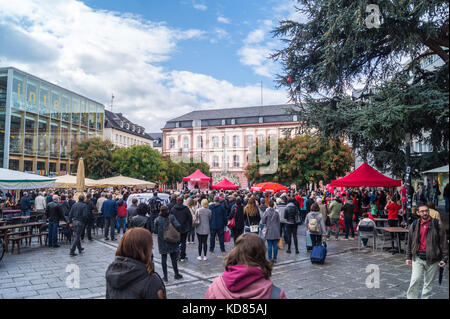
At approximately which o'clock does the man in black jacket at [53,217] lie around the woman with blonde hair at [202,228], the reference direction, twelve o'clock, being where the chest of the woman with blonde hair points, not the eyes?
The man in black jacket is roughly at 10 o'clock from the woman with blonde hair.

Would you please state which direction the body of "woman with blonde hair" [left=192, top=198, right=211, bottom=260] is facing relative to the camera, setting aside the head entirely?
away from the camera

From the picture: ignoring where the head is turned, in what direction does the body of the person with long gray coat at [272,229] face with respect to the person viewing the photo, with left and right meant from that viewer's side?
facing away from the viewer

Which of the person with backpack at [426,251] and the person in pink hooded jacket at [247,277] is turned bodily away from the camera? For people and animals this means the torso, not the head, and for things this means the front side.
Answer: the person in pink hooded jacket

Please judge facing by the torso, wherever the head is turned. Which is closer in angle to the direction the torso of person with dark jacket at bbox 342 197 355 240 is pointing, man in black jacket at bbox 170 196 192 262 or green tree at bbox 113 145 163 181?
the green tree

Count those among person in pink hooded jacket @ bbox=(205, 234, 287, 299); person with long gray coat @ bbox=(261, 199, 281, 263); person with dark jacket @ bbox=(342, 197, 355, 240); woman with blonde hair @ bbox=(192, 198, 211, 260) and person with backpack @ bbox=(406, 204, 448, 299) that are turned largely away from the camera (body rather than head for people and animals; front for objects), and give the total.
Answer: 4

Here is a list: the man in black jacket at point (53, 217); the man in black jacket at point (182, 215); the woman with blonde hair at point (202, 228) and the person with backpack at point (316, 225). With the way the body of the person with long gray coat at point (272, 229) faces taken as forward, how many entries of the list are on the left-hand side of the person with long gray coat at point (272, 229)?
3

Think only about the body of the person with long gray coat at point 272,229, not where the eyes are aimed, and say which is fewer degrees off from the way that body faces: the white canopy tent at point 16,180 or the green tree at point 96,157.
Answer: the green tree

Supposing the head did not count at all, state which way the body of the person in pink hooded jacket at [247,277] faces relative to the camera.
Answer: away from the camera

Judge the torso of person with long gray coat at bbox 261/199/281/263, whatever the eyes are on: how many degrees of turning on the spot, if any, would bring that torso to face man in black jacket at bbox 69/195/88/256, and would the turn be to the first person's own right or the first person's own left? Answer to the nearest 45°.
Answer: approximately 90° to the first person's own left

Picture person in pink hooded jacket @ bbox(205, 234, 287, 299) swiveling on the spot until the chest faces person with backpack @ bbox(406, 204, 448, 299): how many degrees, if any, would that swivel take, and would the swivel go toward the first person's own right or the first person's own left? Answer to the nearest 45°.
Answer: approximately 45° to the first person's own right

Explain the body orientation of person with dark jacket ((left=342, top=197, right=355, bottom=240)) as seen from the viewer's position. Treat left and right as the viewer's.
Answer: facing away from the viewer

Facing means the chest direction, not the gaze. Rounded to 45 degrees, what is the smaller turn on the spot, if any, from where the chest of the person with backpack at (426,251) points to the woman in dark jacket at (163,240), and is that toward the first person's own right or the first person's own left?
approximately 90° to the first person's own right

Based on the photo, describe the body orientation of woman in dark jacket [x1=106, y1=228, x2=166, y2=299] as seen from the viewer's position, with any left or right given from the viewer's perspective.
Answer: facing away from the viewer and to the right of the viewer

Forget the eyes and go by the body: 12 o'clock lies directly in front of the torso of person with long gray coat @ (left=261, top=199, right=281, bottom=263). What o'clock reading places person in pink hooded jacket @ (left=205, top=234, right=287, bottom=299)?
The person in pink hooded jacket is roughly at 6 o'clock from the person with long gray coat.
